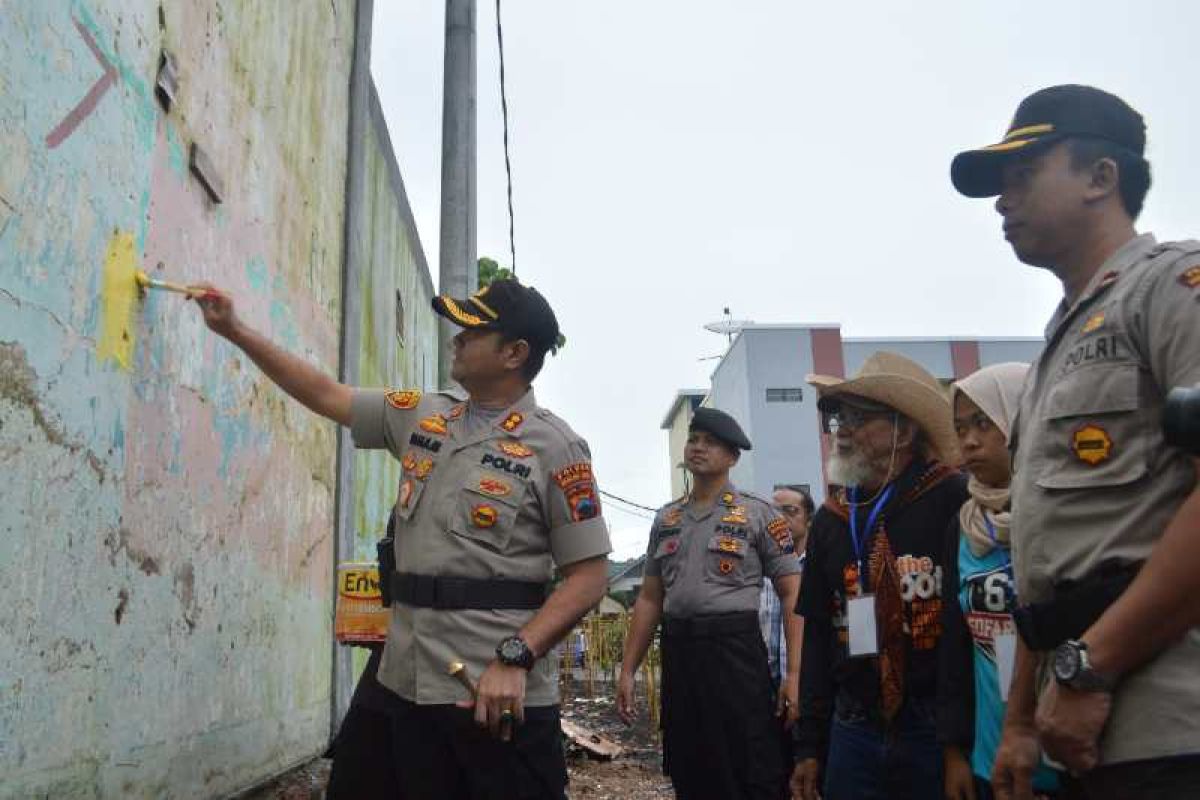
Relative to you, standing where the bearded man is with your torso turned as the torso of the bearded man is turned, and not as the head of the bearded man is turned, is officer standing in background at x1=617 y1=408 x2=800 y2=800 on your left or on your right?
on your right

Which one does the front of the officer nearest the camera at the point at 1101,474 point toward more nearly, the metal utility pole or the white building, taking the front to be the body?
the metal utility pole

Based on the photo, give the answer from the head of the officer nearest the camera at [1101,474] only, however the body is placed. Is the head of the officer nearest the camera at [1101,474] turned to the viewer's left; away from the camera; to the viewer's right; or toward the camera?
to the viewer's left

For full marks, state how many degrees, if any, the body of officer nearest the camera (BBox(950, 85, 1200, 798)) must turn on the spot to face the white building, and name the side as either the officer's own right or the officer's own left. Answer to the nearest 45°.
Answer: approximately 135° to the officer's own right

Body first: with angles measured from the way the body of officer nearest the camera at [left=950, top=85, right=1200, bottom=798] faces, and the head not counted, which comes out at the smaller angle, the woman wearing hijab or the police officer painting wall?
the police officer painting wall

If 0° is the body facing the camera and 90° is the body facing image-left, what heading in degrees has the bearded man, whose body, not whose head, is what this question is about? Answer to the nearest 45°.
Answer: approximately 45°

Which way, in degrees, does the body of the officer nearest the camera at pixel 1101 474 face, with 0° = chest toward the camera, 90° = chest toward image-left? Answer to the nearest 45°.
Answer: approximately 45°

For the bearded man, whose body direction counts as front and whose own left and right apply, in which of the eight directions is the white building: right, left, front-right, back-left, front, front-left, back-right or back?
back-right

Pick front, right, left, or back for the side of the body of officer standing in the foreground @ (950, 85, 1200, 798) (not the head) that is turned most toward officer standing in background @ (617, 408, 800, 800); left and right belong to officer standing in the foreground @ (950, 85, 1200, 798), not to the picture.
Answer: right
